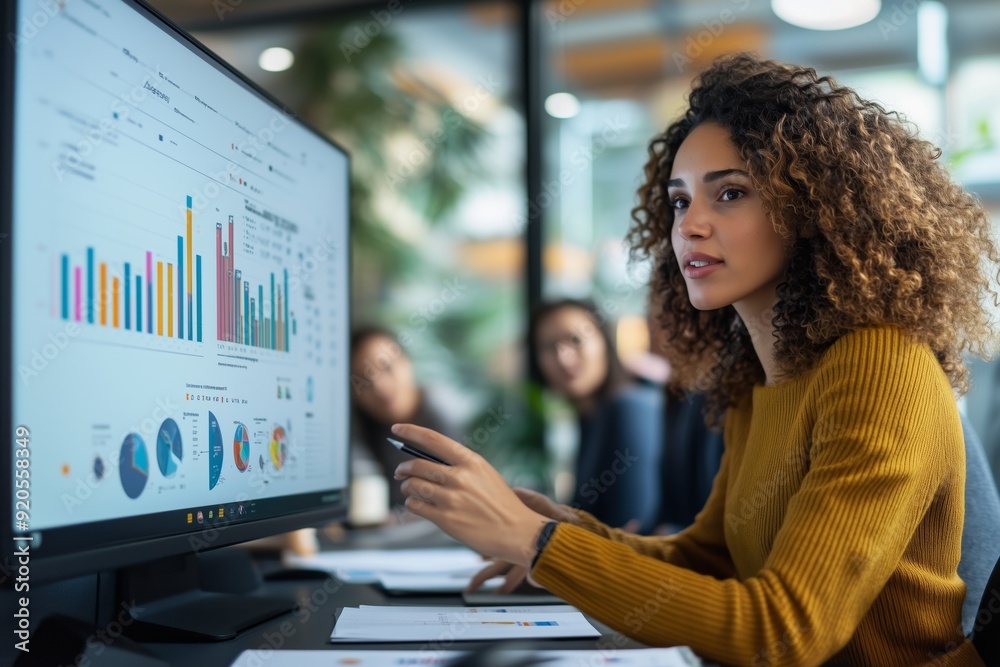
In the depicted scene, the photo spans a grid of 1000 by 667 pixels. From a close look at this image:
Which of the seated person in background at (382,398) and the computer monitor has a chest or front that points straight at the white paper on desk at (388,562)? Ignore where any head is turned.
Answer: the seated person in background

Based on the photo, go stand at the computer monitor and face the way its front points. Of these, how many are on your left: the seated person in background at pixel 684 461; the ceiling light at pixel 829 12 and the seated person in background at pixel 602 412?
3

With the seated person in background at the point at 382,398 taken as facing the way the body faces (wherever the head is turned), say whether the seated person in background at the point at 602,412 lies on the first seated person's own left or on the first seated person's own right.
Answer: on the first seated person's own left

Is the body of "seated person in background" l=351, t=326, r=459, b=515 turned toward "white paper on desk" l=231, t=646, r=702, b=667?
yes

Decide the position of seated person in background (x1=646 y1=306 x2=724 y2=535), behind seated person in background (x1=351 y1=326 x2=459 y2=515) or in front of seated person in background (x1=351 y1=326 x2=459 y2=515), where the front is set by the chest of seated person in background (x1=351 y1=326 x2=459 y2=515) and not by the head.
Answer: in front

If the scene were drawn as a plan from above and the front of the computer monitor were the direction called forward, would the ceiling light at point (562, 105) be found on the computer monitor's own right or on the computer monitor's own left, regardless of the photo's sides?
on the computer monitor's own left
